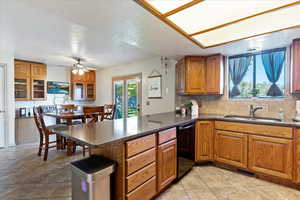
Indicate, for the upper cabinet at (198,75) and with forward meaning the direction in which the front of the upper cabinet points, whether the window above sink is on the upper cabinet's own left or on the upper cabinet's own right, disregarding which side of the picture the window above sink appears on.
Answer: on the upper cabinet's own left

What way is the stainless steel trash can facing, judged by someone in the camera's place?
facing the viewer and to the left of the viewer

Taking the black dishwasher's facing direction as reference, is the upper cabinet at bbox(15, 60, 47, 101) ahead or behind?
behind

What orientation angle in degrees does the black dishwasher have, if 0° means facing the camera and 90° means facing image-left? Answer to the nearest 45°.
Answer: approximately 315°

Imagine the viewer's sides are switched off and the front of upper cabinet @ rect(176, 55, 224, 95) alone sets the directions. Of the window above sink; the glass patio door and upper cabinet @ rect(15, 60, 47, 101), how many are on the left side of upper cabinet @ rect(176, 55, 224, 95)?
1

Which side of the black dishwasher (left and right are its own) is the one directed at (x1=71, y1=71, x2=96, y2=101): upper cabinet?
back

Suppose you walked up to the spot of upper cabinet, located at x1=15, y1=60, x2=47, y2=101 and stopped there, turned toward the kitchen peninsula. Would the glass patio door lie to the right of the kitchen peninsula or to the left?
left

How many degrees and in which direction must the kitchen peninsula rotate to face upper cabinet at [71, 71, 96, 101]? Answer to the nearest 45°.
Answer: approximately 180°

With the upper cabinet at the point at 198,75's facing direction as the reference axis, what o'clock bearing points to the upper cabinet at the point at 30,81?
the upper cabinet at the point at 30,81 is roughly at 3 o'clock from the upper cabinet at the point at 198,75.

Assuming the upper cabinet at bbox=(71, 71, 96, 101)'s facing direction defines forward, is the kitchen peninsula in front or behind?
in front

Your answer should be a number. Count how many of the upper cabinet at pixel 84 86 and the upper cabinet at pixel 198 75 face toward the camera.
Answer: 2

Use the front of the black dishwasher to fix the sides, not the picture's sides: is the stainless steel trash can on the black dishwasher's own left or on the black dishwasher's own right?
on the black dishwasher's own right

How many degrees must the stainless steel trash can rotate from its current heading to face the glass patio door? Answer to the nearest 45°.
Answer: approximately 135° to its right

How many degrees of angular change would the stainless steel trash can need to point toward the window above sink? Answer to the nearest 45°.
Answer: approximately 135° to its left
